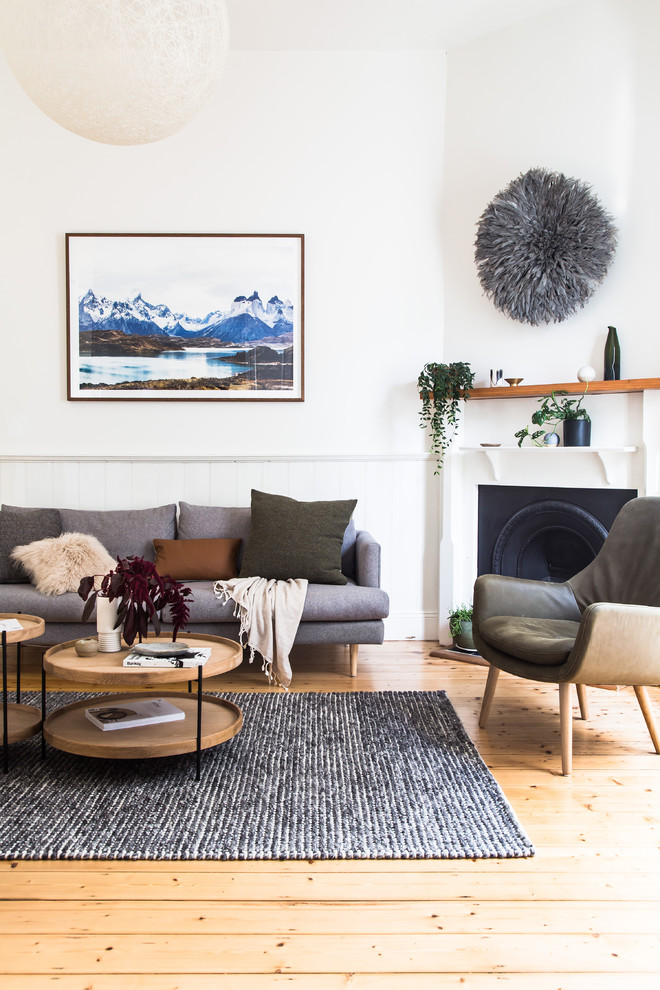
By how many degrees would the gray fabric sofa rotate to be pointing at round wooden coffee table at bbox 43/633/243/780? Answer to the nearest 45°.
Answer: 0° — it already faces it

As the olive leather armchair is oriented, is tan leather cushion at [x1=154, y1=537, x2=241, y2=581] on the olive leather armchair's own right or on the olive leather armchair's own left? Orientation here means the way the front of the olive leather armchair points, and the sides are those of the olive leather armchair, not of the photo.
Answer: on the olive leather armchair's own right

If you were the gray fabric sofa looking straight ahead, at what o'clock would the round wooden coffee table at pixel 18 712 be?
The round wooden coffee table is roughly at 1 o'clock from the gray fabric sofa.

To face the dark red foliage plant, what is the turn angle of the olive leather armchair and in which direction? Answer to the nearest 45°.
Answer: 0° — it already faces it

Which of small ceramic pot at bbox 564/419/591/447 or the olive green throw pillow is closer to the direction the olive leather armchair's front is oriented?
the olive green throw pillow

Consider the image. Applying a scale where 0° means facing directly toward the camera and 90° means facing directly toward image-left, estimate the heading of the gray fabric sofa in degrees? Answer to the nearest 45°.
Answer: approximately 0°

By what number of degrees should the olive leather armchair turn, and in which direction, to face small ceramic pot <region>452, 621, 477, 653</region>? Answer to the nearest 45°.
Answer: approximately 90° to its right

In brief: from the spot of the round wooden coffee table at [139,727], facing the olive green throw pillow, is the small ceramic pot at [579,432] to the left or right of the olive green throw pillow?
right

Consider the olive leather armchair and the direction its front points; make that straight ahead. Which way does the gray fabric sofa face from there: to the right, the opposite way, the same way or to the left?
to the left

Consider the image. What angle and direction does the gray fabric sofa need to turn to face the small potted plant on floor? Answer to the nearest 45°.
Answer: approximately 90° to its left
